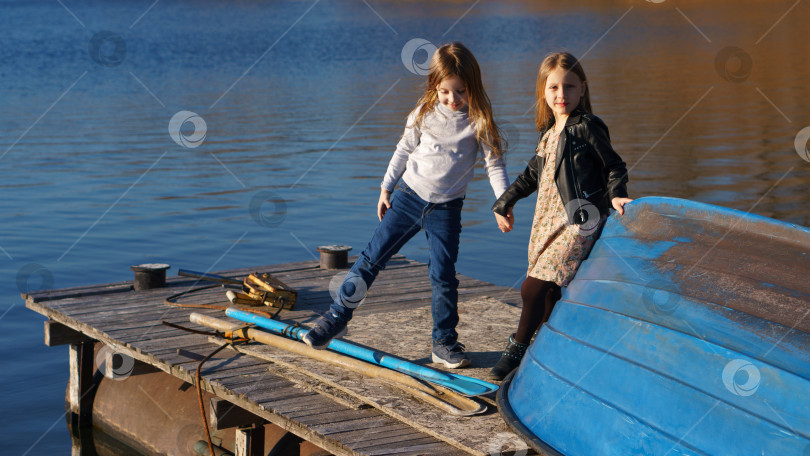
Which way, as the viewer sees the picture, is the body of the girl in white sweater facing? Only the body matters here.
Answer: toward the camera

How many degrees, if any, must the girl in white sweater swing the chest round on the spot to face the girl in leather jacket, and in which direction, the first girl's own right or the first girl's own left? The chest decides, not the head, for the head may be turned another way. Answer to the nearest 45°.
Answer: approximately 45° to the first girl's own left

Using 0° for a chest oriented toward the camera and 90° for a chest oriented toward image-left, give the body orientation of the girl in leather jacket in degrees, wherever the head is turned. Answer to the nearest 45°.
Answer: approximately 45°
